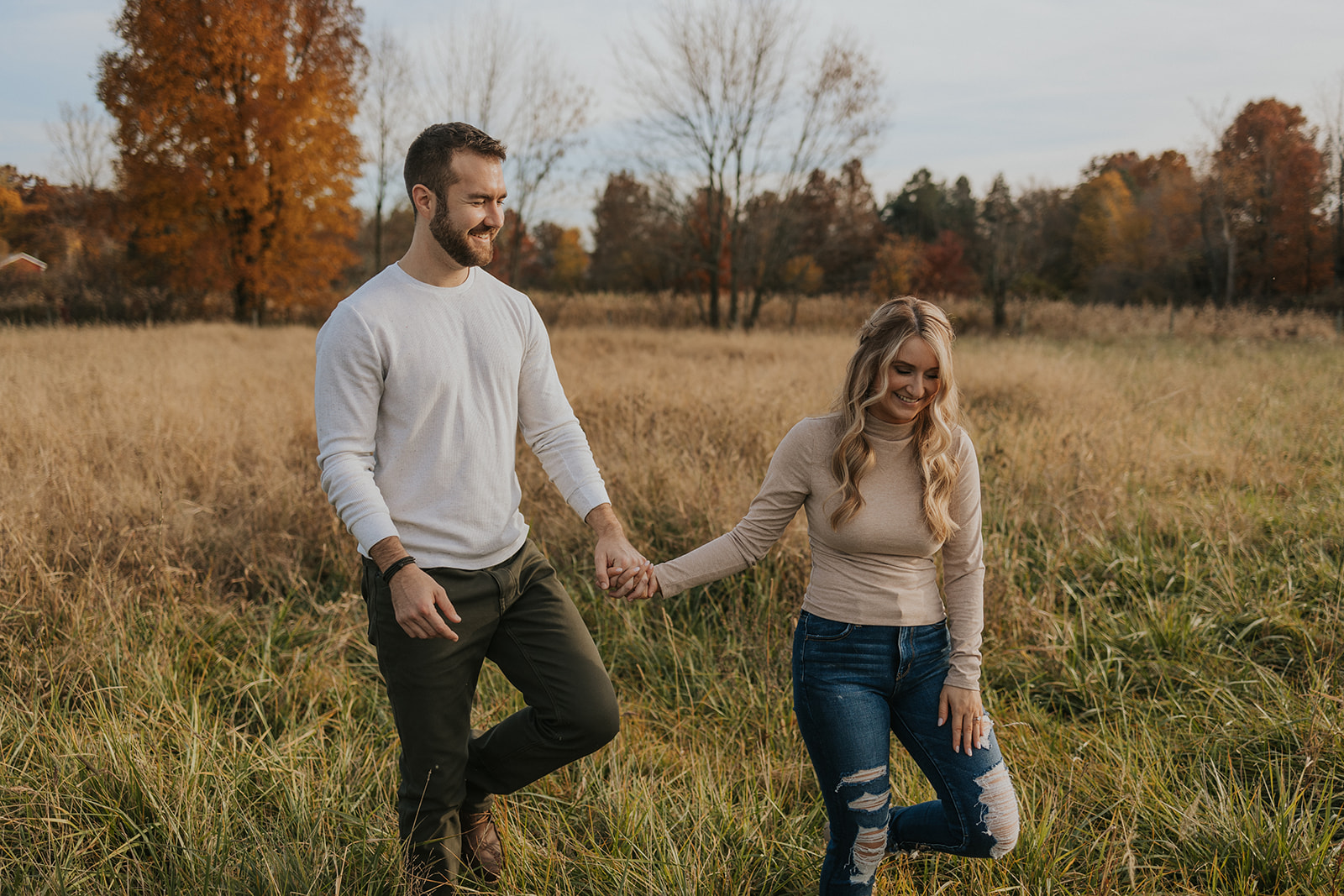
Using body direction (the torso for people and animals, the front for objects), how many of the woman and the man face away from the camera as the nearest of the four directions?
0

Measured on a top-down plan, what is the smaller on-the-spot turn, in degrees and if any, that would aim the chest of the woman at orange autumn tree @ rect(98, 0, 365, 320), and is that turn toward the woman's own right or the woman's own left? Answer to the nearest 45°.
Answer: approximately 180°

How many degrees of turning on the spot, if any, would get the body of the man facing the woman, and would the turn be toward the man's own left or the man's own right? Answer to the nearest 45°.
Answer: approximately 45° to the man's own left

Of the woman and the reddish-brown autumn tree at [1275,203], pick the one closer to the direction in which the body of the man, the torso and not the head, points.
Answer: the woman

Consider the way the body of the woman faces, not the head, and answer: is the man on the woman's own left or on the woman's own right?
on the woman's own right

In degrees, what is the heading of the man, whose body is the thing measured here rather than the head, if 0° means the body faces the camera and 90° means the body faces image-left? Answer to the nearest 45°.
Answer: approximately 315°

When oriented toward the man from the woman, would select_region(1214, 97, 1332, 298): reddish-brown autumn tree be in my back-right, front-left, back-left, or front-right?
back-right

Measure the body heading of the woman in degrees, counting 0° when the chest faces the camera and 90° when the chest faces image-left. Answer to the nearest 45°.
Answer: approximately 315°

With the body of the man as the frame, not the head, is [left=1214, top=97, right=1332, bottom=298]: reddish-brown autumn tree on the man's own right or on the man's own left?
on the man's own left
